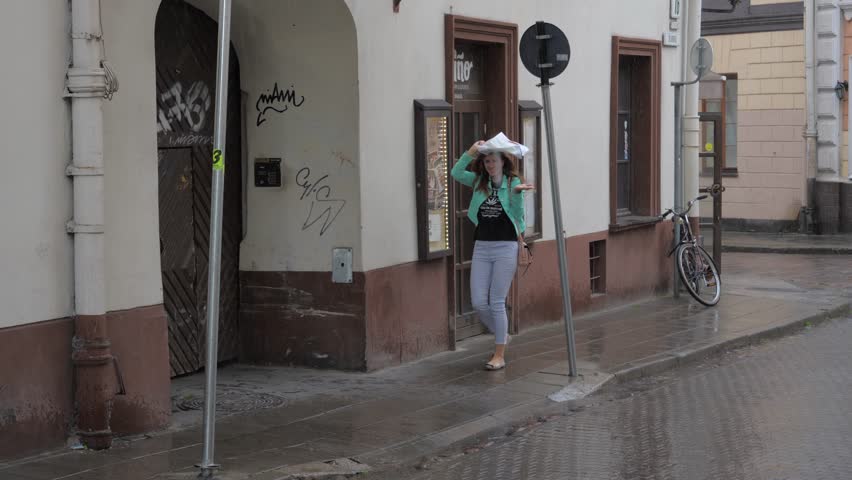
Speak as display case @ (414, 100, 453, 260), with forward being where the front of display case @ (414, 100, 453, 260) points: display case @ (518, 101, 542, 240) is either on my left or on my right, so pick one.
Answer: on my left

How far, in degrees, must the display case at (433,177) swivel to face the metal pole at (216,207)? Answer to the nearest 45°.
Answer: approximately 45° to its right

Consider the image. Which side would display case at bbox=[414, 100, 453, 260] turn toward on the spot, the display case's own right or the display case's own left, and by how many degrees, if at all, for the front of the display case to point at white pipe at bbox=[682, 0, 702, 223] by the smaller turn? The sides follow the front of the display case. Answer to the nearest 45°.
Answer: approximately 90° to the display case's own left

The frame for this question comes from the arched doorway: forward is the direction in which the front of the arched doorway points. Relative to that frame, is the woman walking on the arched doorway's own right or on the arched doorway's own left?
on the arched doorway's own left

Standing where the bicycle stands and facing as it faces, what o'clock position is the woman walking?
The woman walking is roughly at 2 o'clock from the bicycle.

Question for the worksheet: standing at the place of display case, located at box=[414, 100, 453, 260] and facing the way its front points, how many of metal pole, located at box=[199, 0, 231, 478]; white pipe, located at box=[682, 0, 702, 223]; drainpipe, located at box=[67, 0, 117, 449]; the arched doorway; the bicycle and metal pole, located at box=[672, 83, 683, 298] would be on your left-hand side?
3

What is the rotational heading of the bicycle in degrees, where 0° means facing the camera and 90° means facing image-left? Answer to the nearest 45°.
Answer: approximately 315°

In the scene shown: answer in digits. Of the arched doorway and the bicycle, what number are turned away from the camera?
0

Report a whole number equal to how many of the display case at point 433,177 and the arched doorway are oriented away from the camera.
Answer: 0

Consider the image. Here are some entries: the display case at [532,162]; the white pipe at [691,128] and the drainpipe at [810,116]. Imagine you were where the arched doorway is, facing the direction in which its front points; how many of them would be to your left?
3

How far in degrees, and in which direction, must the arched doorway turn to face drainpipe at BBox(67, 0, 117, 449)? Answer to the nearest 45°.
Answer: approximately 45° to its right

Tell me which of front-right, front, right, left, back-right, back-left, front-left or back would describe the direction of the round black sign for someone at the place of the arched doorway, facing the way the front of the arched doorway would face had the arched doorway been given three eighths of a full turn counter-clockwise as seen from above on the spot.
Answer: right

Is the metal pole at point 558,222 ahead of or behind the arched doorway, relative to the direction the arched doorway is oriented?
ahead
